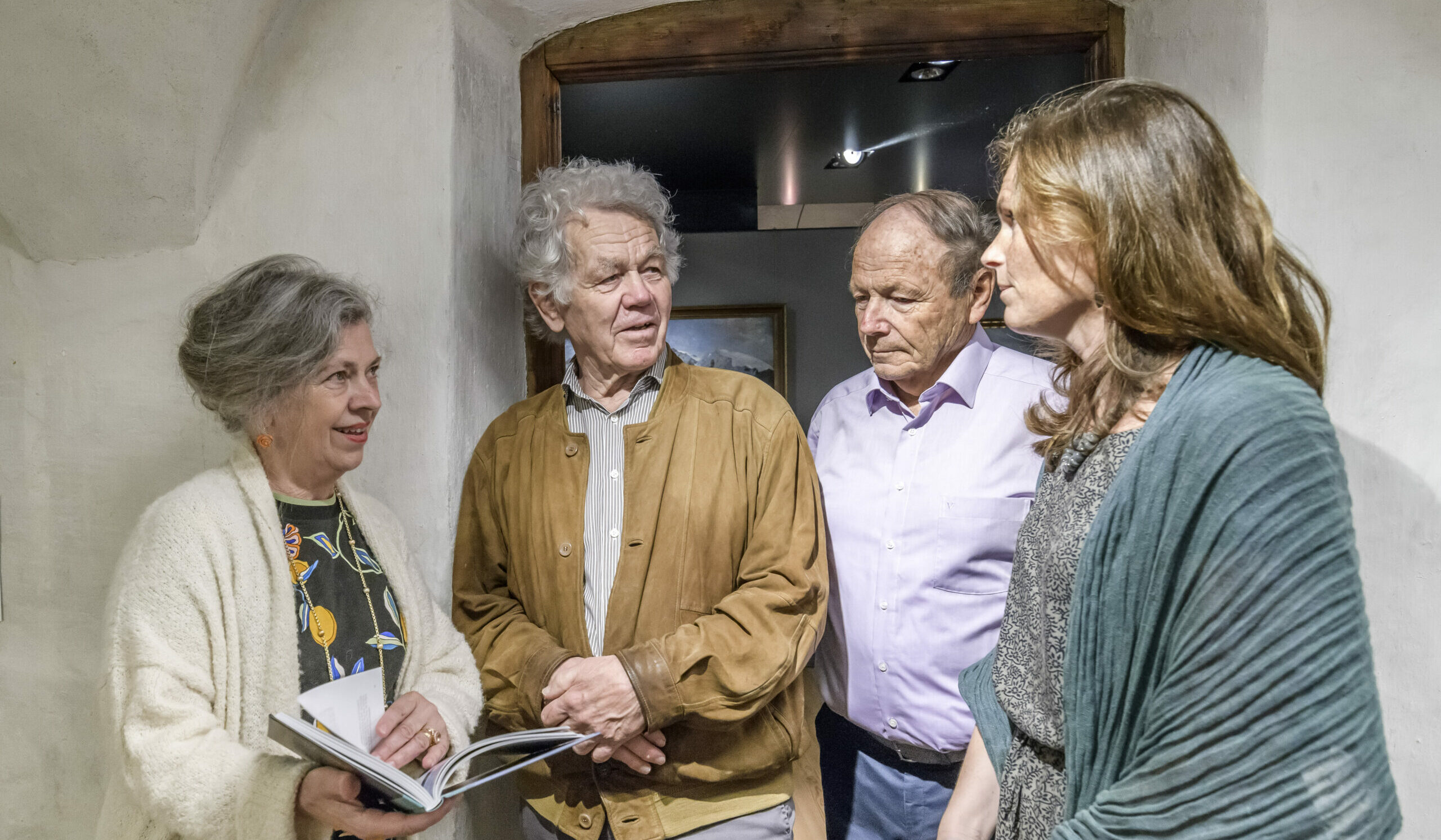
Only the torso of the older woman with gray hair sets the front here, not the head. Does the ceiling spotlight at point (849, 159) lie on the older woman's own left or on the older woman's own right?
on the older woman's own left

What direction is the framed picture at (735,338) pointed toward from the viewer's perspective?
toward the camera

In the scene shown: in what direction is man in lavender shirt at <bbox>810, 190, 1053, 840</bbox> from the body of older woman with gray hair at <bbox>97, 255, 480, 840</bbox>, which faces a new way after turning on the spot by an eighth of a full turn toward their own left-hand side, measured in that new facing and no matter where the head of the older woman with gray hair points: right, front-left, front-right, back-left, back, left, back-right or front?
front

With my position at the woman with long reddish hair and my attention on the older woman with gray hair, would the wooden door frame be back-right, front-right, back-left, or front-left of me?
front-right

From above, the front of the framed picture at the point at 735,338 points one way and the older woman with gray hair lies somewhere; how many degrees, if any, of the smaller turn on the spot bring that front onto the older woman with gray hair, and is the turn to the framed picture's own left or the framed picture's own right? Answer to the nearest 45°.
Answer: approximately 45° to the framed picture's own right

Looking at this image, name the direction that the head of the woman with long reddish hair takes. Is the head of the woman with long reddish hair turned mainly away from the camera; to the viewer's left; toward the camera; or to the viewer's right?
to the viewer's left

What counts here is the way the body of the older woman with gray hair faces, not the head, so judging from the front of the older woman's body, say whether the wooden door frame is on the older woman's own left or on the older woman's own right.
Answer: on the older woman's own left

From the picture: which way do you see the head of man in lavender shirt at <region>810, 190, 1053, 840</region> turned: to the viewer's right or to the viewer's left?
to the viewer's left

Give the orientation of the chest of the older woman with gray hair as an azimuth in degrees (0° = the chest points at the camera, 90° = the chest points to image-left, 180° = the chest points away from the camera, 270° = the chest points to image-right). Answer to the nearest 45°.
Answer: approximately 315°

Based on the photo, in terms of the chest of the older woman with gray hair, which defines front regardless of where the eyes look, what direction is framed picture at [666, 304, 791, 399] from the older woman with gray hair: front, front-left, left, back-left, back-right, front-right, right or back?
left

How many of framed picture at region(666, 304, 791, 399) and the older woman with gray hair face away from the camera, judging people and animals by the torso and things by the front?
0
